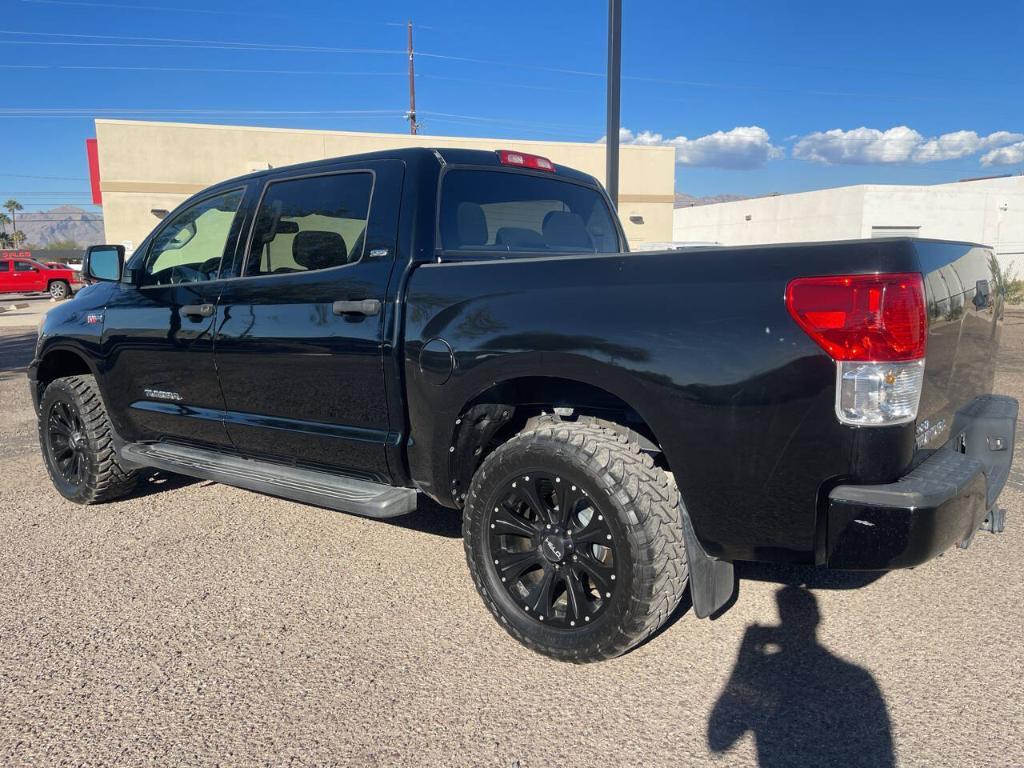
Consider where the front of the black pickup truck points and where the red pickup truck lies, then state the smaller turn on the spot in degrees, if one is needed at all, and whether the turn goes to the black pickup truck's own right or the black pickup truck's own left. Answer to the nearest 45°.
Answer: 0° — it already faces it

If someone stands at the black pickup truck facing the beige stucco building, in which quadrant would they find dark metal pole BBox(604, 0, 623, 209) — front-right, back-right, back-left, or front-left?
front-right

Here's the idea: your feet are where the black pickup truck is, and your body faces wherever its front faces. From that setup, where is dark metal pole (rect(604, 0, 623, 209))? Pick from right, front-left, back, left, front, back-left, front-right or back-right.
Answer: front-right

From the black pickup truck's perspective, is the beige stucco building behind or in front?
in front

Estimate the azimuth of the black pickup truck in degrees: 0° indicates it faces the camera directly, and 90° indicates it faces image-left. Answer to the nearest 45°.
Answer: approximately 135°

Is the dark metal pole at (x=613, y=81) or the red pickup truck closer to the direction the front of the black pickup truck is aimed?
the red pickup truck
